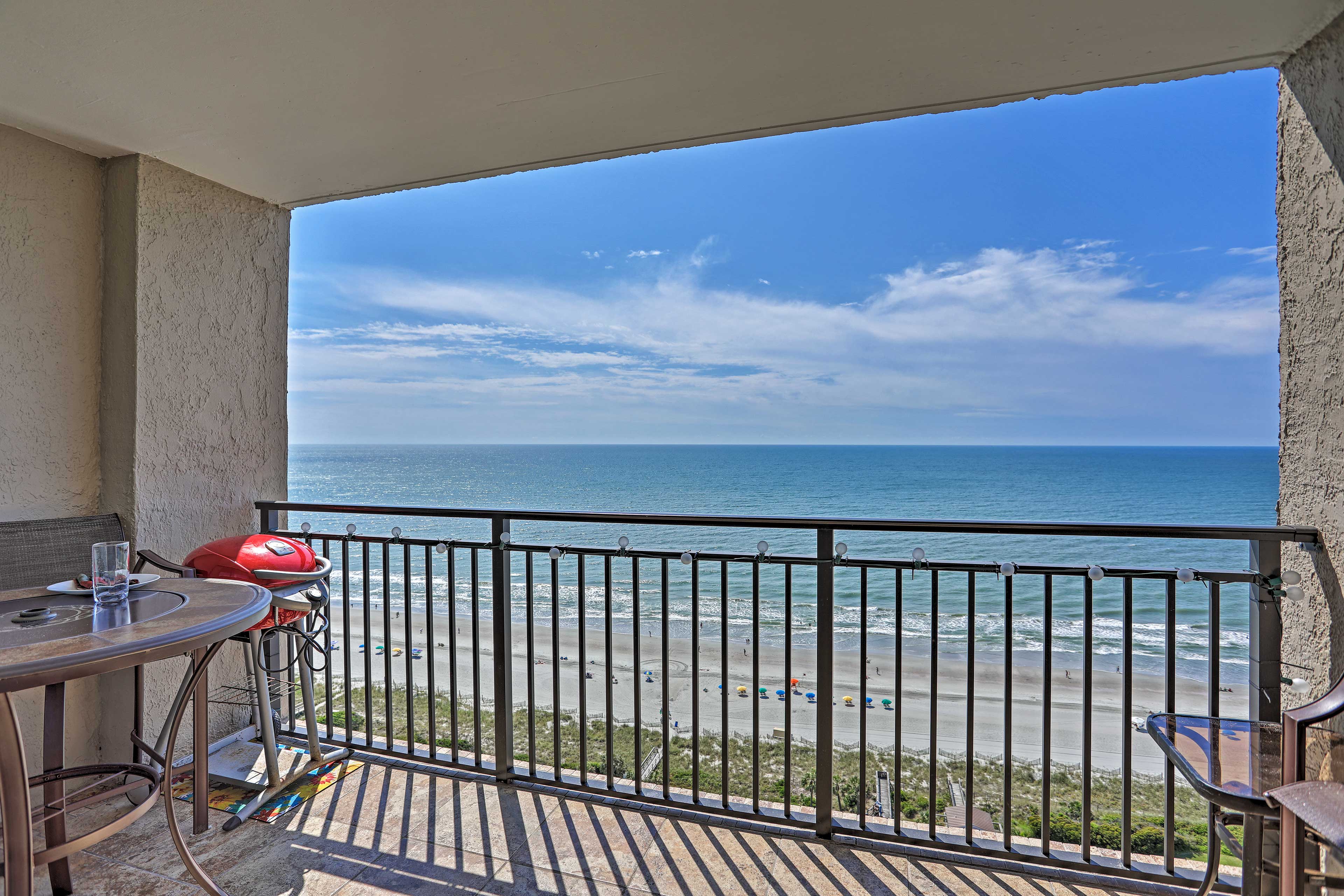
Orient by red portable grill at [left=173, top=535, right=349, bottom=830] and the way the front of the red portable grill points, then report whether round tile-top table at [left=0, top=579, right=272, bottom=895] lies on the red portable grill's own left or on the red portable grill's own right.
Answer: on the red portable grill's own right

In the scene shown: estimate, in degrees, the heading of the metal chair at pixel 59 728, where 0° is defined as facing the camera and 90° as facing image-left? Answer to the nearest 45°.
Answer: approximately 315°

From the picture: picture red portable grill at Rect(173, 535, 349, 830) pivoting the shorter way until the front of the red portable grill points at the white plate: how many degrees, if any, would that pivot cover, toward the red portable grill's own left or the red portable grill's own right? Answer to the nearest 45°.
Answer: approximately 90° to the red portable grill's own right
